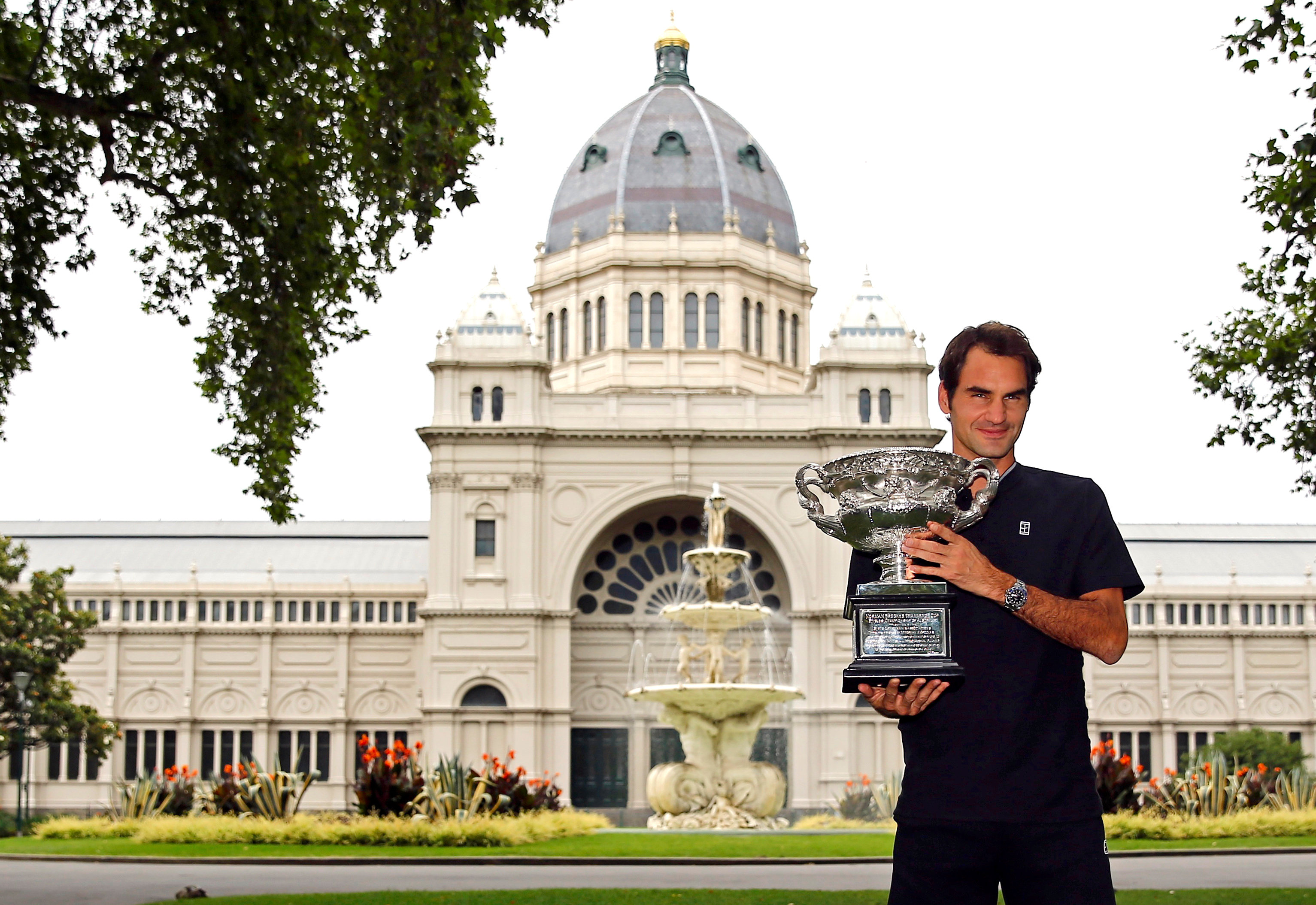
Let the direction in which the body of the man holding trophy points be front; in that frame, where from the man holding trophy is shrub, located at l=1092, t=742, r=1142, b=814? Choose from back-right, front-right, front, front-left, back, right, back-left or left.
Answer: back

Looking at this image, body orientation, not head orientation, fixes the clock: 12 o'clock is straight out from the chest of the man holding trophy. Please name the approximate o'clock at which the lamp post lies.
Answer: The lamp post is roughly at 5 o'clock from the man holding trophy.

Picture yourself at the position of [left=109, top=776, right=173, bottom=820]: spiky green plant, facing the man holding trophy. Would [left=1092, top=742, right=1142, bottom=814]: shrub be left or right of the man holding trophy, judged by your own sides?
left

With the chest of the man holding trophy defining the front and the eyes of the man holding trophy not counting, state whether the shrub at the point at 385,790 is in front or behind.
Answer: behind

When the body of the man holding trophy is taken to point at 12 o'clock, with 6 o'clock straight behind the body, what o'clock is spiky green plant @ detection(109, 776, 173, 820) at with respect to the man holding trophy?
The spiky green plant is roughly at 5 o'clock from the man holding trophy.

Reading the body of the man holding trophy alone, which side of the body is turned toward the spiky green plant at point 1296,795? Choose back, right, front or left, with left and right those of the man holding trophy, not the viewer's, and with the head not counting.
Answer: back

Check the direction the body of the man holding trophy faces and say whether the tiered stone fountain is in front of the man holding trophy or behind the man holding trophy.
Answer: behind

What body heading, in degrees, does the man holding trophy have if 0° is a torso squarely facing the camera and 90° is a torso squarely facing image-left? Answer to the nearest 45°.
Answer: approximately 0°

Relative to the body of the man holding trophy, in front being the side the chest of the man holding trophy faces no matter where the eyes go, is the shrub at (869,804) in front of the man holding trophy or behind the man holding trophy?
behind

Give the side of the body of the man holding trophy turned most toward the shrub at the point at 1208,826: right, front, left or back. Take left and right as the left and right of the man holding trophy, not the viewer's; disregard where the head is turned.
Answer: back

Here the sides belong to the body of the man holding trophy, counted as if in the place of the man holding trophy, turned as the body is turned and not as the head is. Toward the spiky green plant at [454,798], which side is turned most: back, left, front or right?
back
